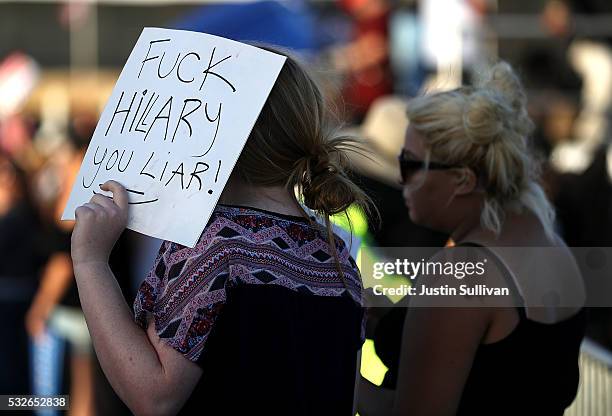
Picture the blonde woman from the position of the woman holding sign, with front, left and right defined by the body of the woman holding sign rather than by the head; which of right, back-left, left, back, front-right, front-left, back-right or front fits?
right

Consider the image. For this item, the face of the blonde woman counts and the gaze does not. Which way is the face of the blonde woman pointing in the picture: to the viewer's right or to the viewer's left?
to the viewer's left

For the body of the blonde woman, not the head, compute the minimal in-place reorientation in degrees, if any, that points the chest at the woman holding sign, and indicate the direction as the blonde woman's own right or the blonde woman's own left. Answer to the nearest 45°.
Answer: approximately 90° to the blonde woman's own left

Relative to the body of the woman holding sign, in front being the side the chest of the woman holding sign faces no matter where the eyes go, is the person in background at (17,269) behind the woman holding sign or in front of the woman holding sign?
in front

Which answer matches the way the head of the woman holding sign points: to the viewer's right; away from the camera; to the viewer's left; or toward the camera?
away from the camera

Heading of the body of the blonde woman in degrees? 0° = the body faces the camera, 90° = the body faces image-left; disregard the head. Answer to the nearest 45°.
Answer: approximately 135°

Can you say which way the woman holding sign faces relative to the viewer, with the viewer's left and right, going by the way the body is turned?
facing away from the viewer and to the left of the viewer

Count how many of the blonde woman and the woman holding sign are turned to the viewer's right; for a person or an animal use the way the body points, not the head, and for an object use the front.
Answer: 0

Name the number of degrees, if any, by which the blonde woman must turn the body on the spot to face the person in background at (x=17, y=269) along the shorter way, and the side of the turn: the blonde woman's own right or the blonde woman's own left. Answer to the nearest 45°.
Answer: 0° — they already face them

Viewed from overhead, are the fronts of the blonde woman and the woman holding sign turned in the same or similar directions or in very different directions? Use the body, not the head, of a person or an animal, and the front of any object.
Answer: same or similar directions
